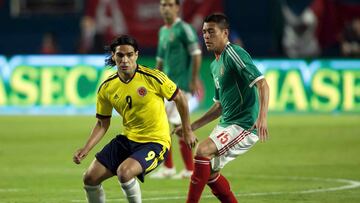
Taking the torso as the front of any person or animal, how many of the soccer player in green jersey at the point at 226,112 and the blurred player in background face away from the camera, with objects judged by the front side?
0

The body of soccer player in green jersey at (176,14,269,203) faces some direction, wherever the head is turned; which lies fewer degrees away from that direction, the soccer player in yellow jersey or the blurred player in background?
the soccer player in yellow jersey

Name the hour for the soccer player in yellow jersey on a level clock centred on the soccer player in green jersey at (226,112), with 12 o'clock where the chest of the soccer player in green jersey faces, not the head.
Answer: The soccer player in yellow jersey is roughly at 1 o'clock from the soccer player in green jersey.

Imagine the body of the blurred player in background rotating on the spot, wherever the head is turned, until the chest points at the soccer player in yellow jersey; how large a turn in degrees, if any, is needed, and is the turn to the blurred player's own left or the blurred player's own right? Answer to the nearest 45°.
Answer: approximately 45° to the blurred player's own left

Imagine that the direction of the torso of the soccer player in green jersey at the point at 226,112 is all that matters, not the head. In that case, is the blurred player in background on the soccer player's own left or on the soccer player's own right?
on the soccer player's own right

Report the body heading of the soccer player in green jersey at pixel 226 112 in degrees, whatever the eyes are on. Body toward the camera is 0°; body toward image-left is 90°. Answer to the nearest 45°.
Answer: approximately 45°

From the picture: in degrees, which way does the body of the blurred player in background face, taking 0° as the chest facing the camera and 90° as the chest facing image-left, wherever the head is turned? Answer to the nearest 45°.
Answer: approximately 45°

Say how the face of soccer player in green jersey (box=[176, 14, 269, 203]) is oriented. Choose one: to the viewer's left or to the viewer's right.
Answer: to the viewer's left
